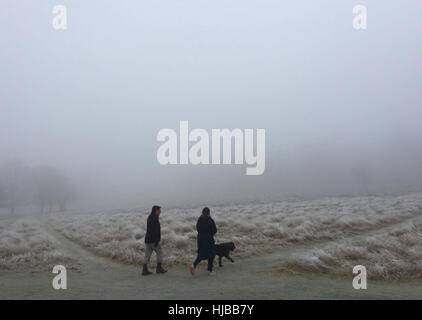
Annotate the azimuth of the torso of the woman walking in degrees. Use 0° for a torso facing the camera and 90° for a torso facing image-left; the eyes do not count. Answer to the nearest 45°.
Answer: approximately 225°
